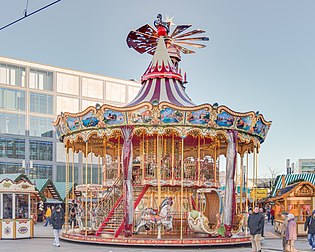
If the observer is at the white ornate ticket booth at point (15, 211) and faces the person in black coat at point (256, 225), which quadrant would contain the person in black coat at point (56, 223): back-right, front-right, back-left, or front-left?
front-right

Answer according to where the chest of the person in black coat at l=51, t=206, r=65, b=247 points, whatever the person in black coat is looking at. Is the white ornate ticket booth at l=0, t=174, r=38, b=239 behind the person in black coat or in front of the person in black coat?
behind

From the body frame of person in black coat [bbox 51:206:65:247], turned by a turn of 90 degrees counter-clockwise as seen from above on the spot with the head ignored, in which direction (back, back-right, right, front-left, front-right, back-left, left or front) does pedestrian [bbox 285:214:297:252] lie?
front-right

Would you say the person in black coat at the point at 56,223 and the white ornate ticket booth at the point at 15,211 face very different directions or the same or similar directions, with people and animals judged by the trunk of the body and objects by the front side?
same or similar directions

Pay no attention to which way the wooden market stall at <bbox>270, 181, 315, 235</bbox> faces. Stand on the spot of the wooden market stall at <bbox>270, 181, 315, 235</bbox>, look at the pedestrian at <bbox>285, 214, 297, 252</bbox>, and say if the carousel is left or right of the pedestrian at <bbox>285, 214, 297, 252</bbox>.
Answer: right

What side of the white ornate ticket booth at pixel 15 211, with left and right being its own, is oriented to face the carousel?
left

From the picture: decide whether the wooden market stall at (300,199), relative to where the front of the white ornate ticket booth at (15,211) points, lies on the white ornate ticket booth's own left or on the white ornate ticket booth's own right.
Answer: on the white ornate ticket booth's own left

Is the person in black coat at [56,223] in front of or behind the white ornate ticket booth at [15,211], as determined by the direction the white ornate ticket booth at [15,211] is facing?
in front

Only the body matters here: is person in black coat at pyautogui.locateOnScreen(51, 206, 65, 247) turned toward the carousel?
no

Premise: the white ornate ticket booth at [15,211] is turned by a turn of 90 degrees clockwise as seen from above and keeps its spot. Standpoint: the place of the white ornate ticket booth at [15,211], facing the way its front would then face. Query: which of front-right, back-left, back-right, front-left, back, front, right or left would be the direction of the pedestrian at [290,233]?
back-left

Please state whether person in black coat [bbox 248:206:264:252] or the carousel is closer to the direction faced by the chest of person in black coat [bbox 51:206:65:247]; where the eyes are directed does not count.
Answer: the person in black coat

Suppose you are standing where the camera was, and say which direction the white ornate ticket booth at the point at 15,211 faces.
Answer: facing the viewer

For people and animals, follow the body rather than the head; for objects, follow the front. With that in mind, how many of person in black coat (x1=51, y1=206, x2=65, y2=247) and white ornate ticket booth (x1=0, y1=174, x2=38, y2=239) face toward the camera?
2

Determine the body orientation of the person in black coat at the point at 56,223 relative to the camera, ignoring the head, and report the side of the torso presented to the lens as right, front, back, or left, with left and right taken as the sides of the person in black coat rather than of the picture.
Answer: front
